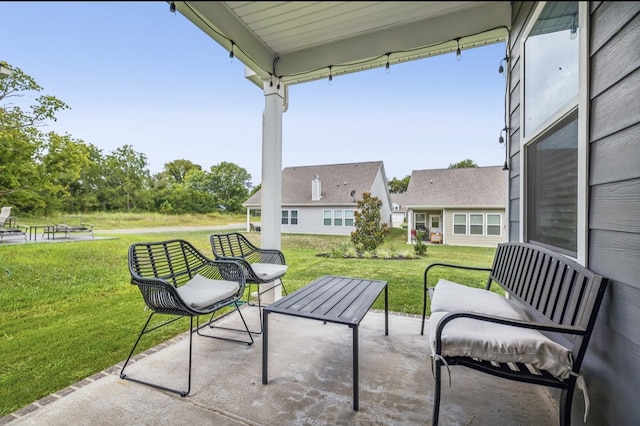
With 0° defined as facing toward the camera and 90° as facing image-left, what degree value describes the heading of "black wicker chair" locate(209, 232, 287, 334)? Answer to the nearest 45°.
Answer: approximately 315°

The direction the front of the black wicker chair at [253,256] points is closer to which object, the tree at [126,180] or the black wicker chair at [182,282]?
the black wicker chair

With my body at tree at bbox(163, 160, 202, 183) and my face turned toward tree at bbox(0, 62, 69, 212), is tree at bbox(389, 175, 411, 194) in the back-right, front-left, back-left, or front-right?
back-left

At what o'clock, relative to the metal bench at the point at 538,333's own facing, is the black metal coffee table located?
The black metal coffee table is roughly at 12 o'clock from the metal bench.

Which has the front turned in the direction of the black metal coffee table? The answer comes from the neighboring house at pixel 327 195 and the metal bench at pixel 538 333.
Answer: the metal bench

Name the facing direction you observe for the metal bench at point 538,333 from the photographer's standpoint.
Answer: facing to the left of the viewer

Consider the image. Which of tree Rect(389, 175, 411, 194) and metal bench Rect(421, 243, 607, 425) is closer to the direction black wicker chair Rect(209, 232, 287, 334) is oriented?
the metal bench

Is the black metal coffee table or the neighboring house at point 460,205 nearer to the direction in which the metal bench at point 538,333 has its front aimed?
the black metal coffee table

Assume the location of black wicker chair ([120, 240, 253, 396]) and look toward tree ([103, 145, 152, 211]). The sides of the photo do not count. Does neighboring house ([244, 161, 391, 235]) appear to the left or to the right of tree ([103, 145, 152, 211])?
right
